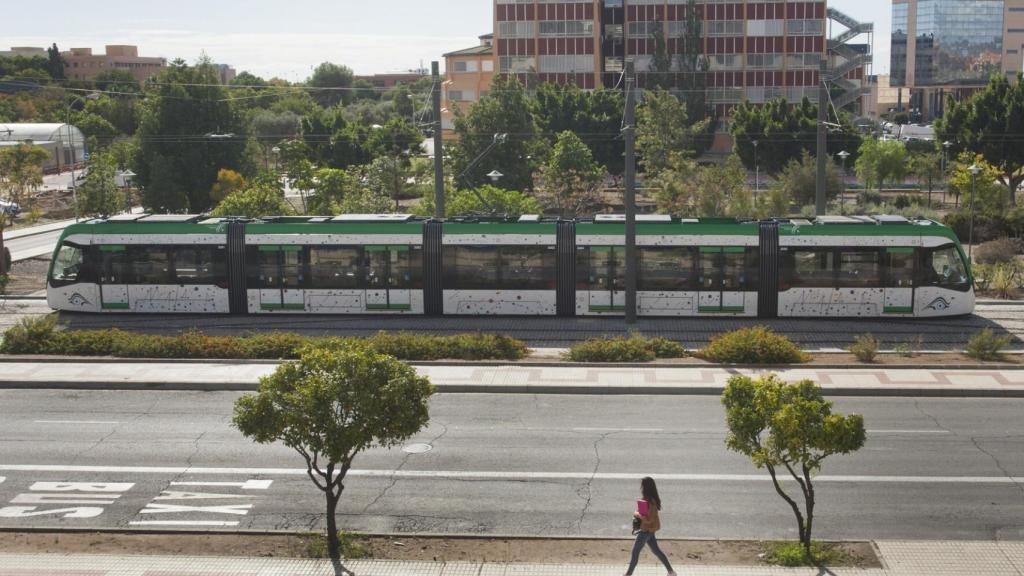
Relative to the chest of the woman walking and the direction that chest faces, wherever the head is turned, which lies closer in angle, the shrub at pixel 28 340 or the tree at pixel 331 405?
the tree

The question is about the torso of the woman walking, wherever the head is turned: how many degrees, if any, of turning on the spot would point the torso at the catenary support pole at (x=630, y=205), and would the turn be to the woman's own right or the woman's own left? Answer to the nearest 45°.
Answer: approximately 90° to the woman's own right

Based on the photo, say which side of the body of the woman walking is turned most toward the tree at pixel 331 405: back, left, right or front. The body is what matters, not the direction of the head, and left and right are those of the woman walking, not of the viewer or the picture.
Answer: front

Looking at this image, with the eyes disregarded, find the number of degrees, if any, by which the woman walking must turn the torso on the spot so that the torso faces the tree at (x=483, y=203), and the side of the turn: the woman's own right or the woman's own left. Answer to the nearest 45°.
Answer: approximately 90° to the woman's own right

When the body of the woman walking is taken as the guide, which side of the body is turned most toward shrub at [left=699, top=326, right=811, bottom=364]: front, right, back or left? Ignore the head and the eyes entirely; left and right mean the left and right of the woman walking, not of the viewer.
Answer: right

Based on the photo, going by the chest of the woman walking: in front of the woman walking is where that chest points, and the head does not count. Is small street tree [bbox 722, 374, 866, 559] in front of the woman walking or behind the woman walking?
behind

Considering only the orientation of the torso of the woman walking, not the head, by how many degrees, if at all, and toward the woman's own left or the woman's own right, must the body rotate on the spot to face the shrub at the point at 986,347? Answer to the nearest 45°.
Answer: approximately 135° to the woman's own right

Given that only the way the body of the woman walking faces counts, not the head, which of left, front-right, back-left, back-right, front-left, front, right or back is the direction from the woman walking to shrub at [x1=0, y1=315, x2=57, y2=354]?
front-right

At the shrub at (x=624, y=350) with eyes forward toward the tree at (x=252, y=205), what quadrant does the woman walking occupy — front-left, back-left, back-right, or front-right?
back-left

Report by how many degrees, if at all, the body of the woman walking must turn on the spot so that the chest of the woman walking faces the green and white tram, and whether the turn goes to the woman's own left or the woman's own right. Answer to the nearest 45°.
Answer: approximately 90° to the woman's own right

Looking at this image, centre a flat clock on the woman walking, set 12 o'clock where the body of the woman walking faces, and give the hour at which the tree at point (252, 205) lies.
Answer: The tree is roughly at 2 o'clock from the woman walking.

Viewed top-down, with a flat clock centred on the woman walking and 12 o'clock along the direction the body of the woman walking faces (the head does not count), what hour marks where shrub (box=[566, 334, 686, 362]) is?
The shrub is roughly at 3 o'clock from the woman walking.

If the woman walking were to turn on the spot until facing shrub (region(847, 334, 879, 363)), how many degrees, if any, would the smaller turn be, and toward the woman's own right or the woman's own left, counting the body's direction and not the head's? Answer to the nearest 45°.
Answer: approximately 90° to the woman's own right

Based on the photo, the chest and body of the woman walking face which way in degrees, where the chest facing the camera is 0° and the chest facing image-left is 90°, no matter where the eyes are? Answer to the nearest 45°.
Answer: approximately 90°
